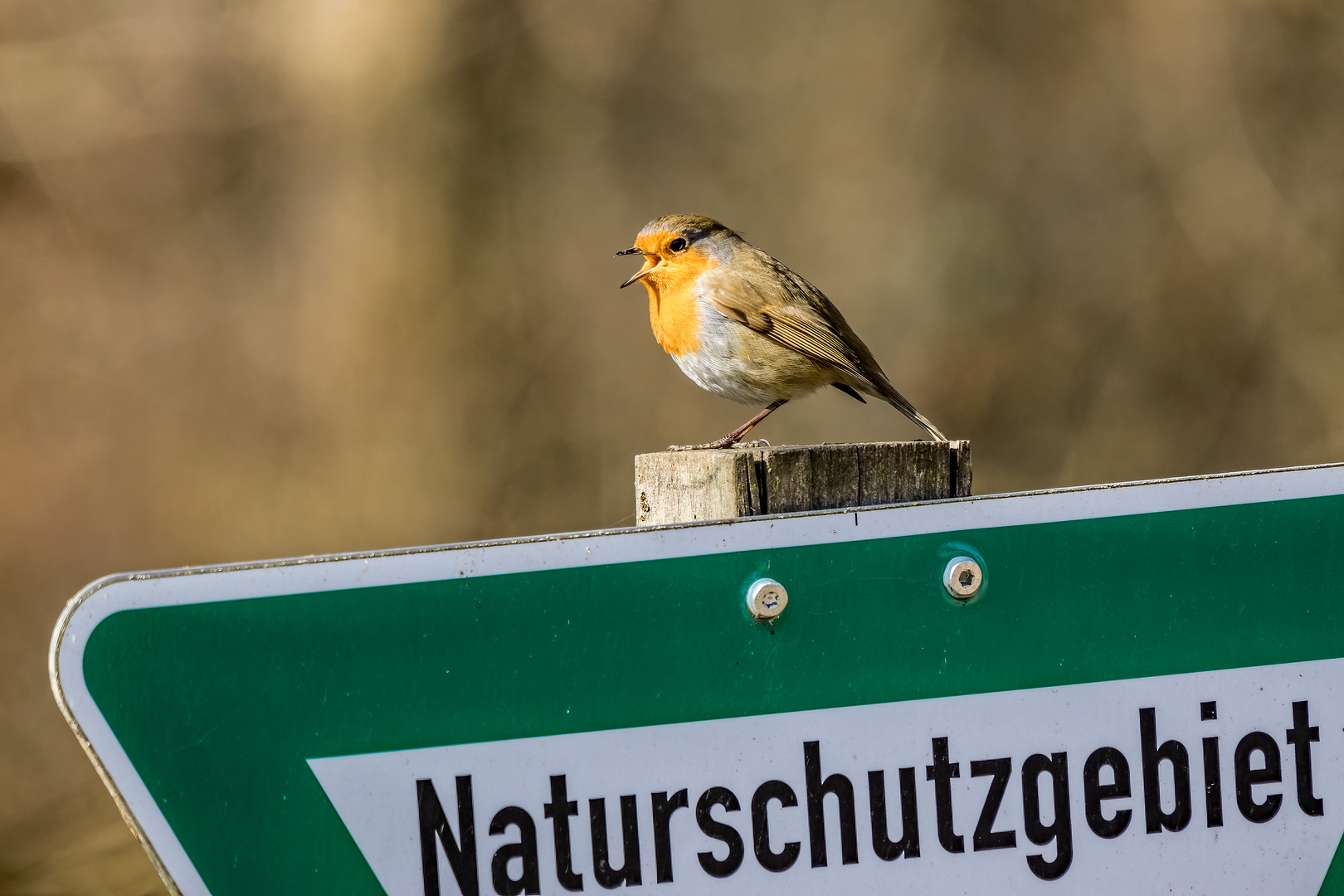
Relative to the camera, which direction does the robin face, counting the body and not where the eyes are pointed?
to the viewer's left

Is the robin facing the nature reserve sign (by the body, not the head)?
no

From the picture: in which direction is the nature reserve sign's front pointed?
toward the camera

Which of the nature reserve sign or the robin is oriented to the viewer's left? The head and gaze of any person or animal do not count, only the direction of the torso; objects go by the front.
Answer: the robin

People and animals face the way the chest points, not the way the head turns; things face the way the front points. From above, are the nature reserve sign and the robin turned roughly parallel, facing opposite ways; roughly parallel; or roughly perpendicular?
roughly perpendicular

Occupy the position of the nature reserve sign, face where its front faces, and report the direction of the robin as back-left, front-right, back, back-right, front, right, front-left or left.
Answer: back
